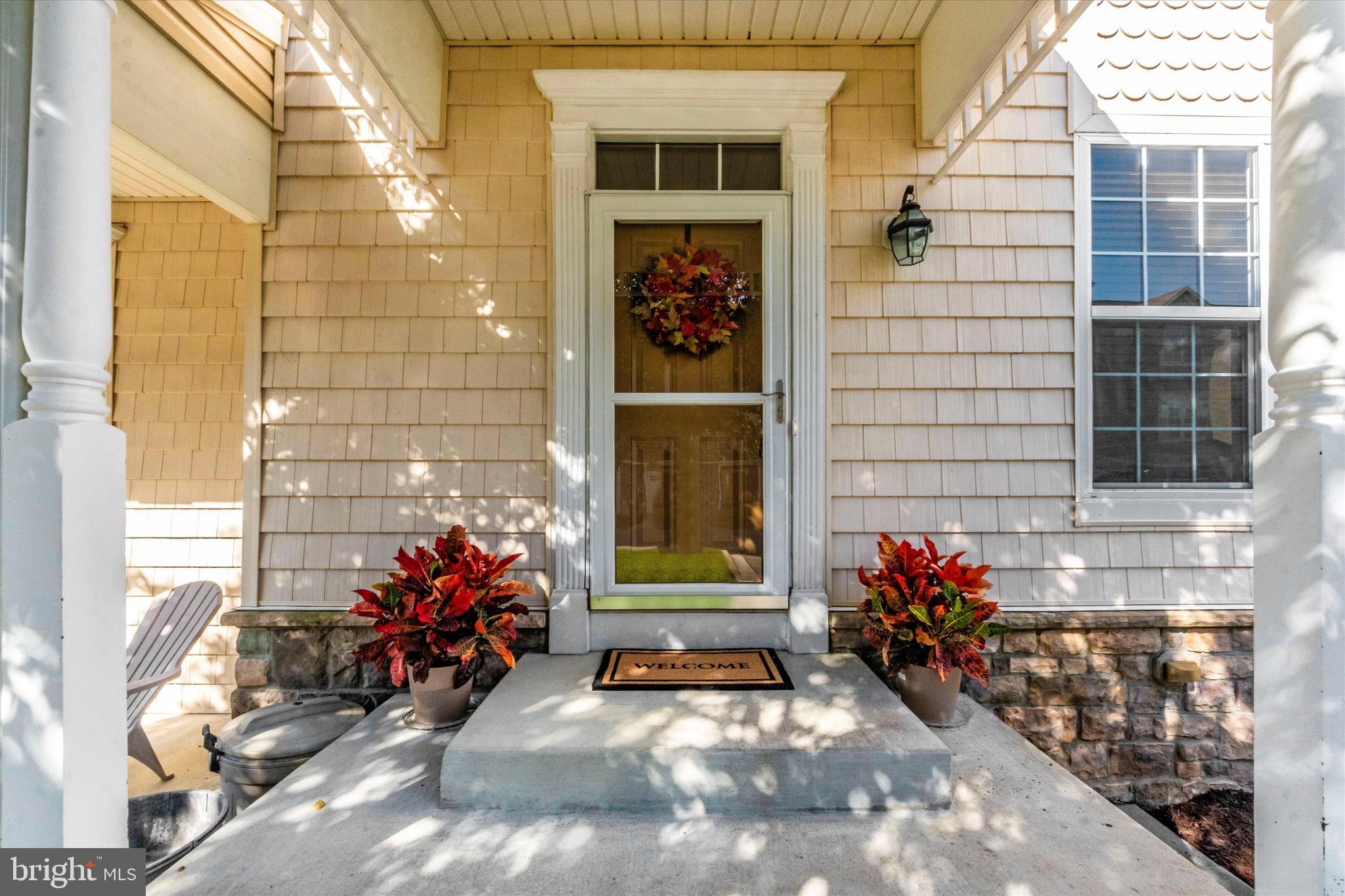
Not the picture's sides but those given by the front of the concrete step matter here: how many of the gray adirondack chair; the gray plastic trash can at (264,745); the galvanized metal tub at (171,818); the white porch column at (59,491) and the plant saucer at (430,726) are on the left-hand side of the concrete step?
0

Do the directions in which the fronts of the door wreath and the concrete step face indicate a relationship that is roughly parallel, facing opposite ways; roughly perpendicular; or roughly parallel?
roughly parallel

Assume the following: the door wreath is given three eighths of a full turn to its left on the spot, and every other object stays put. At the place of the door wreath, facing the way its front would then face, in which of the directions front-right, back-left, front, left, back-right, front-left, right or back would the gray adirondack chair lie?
back-left

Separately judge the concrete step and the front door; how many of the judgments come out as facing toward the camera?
2

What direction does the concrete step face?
toward the camera

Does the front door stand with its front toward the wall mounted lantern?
no

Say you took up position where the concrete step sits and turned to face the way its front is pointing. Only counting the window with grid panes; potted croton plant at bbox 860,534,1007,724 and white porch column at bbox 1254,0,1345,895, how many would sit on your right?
0

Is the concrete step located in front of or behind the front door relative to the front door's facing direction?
in front

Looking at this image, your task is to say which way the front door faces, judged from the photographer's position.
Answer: facing the viewer

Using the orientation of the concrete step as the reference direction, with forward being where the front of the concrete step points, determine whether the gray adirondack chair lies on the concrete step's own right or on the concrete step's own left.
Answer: on the concrete step's own right

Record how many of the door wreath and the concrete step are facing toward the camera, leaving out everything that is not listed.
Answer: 2

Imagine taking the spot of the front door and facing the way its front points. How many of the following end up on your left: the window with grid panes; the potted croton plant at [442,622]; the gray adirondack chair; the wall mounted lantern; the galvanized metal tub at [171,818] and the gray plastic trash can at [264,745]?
2
